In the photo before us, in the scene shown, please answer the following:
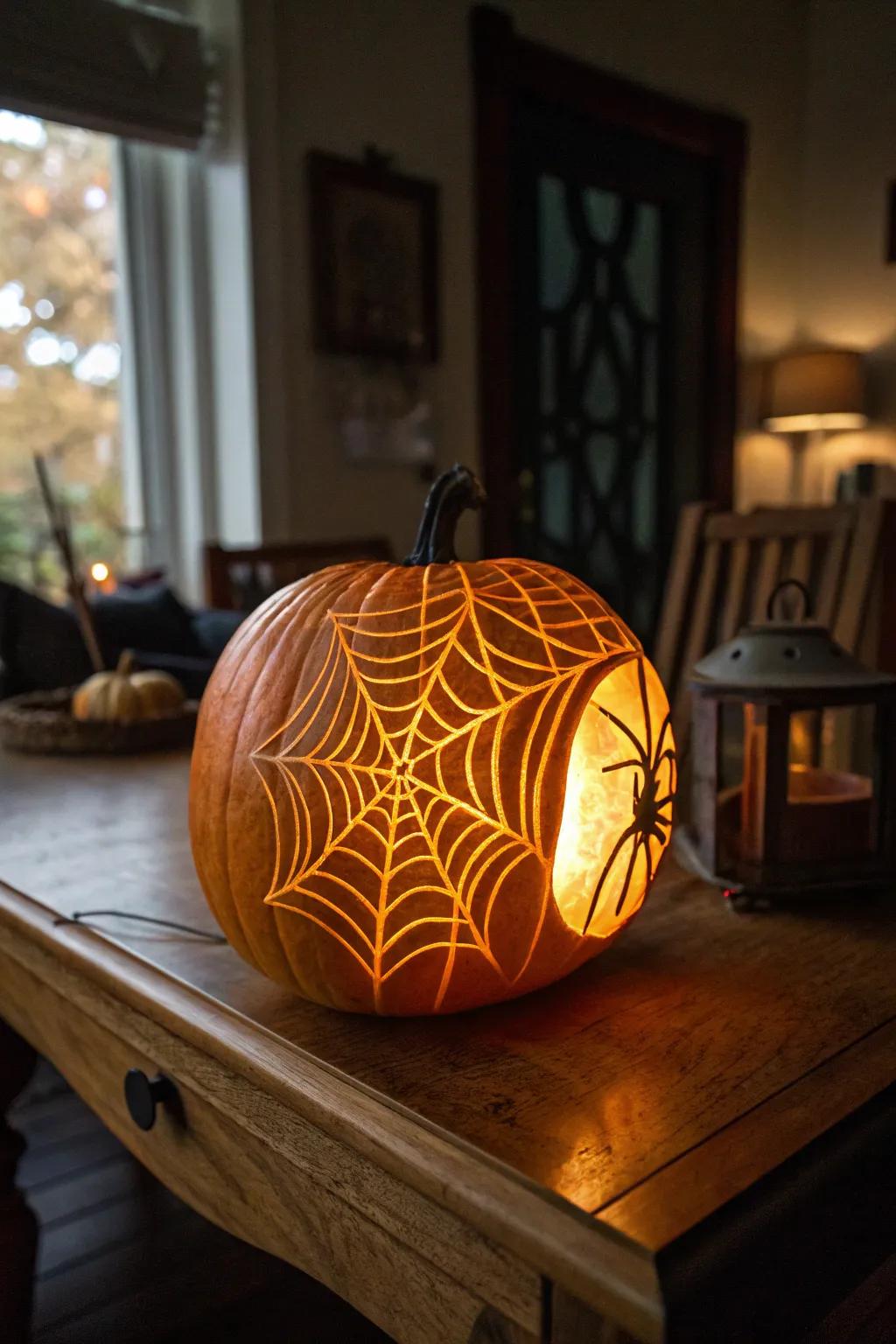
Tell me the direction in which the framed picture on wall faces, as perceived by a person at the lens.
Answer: facing the viewer and to the right of the viewer

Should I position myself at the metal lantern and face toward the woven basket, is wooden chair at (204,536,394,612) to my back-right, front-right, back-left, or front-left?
front-right

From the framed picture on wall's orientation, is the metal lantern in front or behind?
in front

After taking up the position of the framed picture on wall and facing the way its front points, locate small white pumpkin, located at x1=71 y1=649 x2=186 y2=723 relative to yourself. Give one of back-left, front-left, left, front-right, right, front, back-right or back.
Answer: front-right

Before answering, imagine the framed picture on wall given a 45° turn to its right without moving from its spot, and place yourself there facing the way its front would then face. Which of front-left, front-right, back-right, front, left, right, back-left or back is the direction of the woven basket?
front

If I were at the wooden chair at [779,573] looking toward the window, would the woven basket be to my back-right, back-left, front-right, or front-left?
front-left
